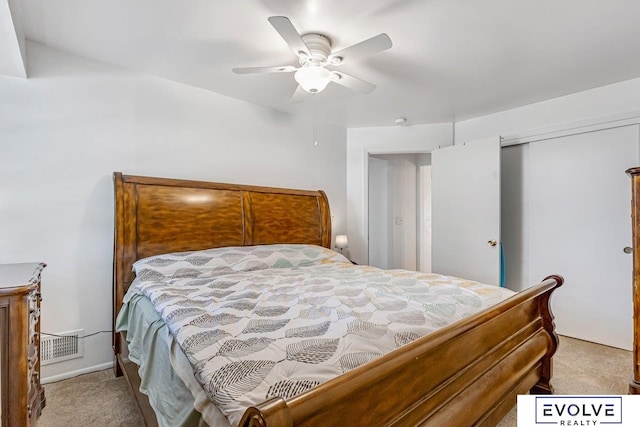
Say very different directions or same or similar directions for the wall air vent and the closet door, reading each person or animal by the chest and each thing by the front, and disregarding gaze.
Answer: very different directions

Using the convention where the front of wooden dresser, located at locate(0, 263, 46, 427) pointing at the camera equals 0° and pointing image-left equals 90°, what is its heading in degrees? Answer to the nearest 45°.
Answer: approximately 270°

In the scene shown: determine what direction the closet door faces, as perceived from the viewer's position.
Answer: facing the viewer and to the left of the viewer

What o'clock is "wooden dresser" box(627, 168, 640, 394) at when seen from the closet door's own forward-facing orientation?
The wooden dresser is roughly at 10 o'clock from the closet door.

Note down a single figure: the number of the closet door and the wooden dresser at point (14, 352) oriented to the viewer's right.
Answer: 1

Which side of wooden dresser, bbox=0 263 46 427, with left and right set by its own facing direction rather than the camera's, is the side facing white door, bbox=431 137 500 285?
front

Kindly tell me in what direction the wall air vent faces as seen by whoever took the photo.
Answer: facing the viewer and to the right of the viewer

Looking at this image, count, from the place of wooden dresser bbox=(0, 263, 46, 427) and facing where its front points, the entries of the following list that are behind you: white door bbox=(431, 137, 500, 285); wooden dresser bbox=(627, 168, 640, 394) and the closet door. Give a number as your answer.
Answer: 0

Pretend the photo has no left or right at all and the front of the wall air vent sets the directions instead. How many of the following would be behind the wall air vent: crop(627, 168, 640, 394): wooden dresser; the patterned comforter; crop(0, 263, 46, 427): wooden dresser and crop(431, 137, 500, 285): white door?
0

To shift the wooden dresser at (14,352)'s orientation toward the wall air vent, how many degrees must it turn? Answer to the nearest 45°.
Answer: approximately 90° to its left

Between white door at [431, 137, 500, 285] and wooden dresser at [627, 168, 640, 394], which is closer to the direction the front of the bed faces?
the wooden dresser

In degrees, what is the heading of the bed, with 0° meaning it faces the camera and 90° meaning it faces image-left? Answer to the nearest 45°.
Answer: approximately 315°

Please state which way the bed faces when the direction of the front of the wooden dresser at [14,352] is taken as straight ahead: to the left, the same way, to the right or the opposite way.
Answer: to the right

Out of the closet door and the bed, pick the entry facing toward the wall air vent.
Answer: the closet door

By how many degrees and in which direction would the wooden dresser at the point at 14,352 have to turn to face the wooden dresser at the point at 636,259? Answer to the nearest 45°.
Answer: approximately 45° to its right

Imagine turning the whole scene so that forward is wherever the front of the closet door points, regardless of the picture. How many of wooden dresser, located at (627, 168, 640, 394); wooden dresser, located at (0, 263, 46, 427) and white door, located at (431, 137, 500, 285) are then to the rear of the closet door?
0

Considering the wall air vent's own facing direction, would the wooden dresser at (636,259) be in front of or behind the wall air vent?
in front

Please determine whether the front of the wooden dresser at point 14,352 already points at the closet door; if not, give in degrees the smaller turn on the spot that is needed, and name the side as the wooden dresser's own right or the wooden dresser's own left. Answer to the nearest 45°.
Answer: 0° — it already faces it
